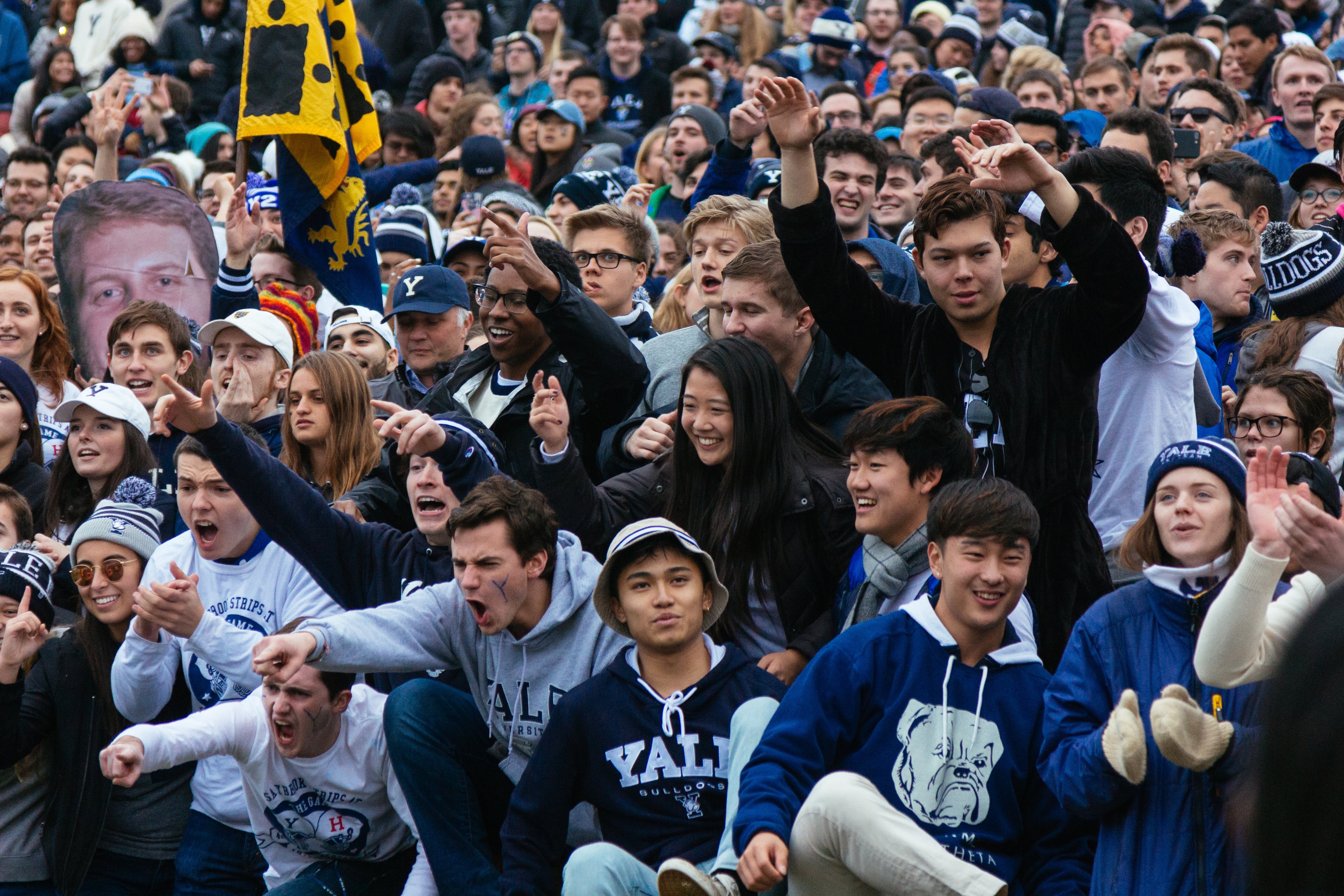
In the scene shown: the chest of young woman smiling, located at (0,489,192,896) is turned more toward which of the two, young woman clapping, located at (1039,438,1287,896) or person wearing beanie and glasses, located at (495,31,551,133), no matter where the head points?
the young woman clapping

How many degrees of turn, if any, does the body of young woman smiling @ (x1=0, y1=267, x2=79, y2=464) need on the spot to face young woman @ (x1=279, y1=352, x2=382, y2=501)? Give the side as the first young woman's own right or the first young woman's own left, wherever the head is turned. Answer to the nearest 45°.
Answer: approximately 90° to the first young woman's own left

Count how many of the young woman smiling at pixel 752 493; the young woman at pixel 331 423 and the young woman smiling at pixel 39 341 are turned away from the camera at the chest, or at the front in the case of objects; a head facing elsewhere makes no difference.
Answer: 0

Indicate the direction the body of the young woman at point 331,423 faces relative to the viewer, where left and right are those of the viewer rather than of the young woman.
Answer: facing the viewer and to the left of the viewer

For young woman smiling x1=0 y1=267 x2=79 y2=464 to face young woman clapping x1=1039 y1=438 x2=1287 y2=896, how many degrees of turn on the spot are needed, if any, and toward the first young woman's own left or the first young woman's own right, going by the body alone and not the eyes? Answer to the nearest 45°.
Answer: approximately 90° to the first young woman's own left

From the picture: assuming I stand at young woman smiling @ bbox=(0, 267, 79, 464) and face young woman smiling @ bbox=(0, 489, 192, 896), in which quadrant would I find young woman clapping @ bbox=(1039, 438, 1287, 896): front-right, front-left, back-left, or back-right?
front-left

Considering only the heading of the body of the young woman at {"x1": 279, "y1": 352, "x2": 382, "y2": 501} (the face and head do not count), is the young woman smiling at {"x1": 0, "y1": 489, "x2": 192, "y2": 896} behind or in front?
in front

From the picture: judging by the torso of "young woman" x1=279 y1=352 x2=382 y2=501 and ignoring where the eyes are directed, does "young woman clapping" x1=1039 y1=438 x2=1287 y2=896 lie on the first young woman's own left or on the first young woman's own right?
on the first young woman's own left

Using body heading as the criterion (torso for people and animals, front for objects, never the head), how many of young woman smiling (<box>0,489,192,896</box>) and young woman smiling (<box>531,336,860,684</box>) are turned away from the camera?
0

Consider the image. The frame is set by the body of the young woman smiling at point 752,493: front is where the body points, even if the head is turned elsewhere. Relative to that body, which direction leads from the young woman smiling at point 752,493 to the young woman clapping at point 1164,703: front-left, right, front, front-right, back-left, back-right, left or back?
left

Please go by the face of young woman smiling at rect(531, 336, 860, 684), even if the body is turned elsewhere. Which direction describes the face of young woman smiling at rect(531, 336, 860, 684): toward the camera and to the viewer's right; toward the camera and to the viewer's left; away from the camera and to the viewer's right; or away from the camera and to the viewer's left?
toward the camera and to the viewer's left

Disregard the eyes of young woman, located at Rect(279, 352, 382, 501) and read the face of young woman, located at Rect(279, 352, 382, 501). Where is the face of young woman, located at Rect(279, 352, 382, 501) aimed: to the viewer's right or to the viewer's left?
to the viewer's left

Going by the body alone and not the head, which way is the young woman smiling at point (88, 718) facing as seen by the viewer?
toward the camera

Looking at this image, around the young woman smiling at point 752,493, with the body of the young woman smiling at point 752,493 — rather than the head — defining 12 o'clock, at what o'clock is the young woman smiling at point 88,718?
the young woman smiling at point 88,718 is roughly at 2 o'clock from the young woman smiling at point 752,493.

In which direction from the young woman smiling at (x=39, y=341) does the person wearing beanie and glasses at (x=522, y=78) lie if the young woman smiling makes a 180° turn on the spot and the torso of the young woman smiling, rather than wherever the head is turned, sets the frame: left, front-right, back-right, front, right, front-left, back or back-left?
front
